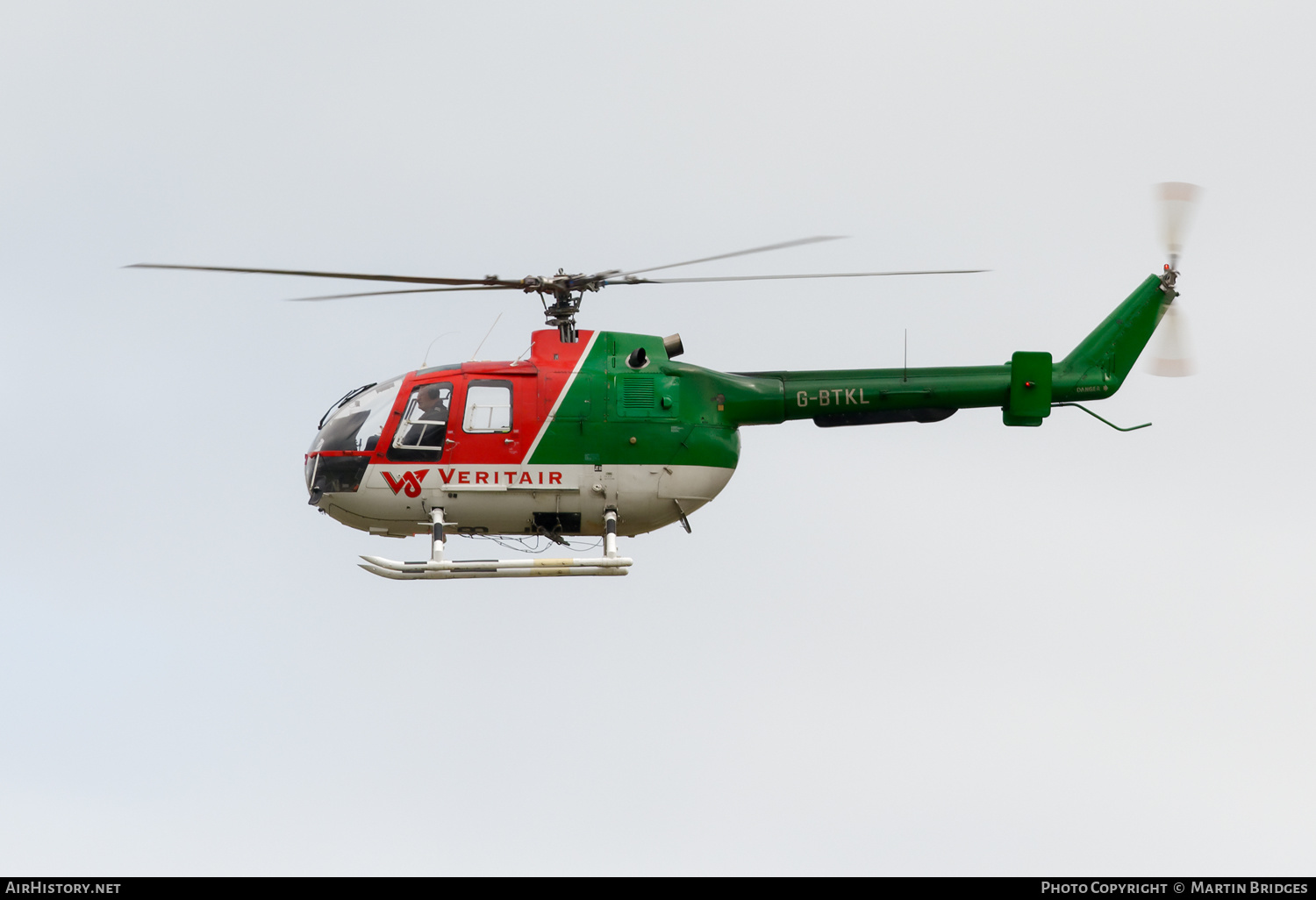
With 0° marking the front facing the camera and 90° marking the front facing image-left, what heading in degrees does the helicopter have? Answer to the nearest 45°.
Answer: approximately 90°

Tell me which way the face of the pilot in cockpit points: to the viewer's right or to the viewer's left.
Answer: to the viewer's left

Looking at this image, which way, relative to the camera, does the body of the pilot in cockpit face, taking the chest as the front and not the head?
to the viewer's left
